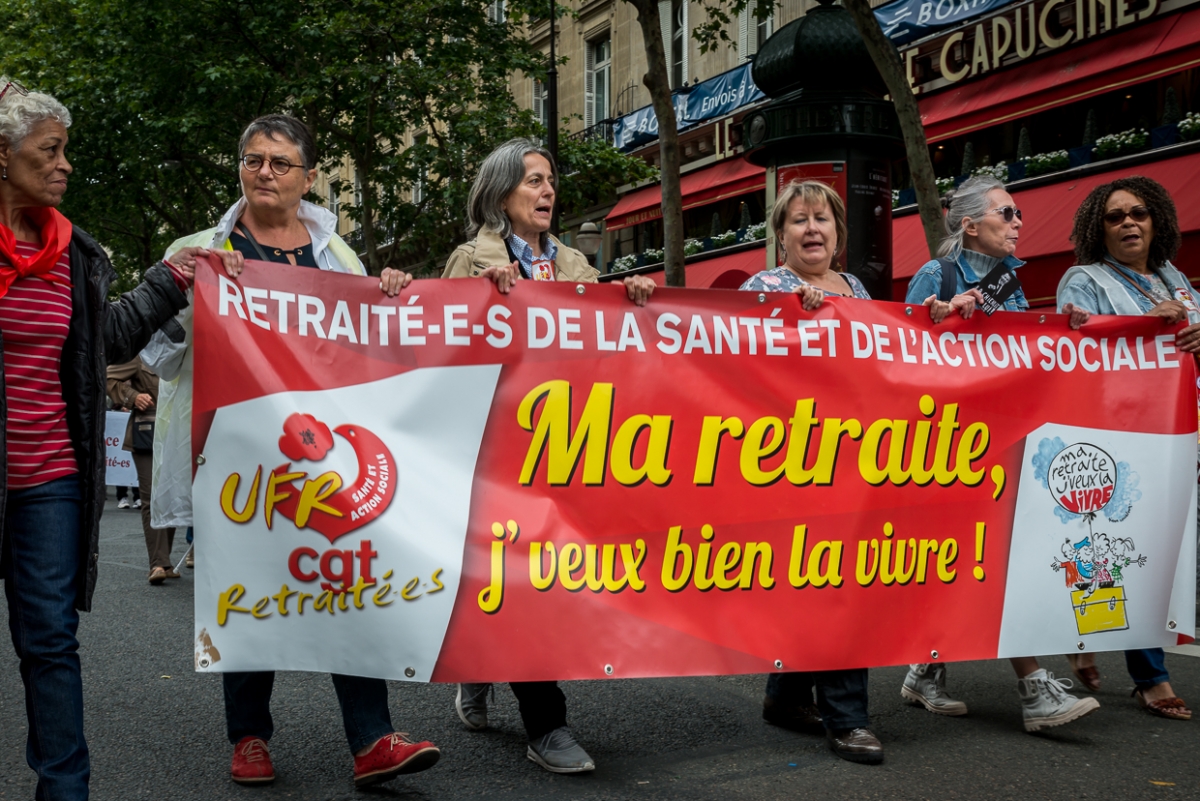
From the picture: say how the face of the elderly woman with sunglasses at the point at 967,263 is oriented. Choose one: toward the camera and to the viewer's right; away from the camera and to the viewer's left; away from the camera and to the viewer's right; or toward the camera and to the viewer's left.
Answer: toward the camera and to the viewer's right

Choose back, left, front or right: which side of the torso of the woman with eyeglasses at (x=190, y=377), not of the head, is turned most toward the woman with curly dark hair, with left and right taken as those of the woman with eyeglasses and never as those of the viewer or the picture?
left

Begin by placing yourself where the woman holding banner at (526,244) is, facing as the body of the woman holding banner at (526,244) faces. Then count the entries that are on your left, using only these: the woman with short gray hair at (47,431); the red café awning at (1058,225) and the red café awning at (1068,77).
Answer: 2

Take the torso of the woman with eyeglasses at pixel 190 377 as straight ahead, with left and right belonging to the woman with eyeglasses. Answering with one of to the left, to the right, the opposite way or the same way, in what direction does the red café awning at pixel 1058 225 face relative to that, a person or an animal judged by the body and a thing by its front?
to the right

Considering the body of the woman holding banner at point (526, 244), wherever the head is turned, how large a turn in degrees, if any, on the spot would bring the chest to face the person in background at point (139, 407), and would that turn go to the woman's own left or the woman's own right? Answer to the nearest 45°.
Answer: approximately 180°

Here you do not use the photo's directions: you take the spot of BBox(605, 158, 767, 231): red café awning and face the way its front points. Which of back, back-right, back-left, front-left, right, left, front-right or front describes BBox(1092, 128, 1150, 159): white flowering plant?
left

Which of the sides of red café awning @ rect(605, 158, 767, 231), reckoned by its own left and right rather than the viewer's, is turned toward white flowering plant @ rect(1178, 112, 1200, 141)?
left

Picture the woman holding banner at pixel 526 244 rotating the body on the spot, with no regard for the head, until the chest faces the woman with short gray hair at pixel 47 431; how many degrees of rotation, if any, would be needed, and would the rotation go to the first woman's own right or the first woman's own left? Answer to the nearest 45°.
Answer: approximately 90° to the first woman's own right

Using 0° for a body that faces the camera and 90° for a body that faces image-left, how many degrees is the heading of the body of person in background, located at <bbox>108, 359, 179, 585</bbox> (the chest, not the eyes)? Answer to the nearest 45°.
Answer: approximately 315°

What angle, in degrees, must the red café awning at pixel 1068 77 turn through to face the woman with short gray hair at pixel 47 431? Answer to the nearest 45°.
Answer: approximately 45° to its left
